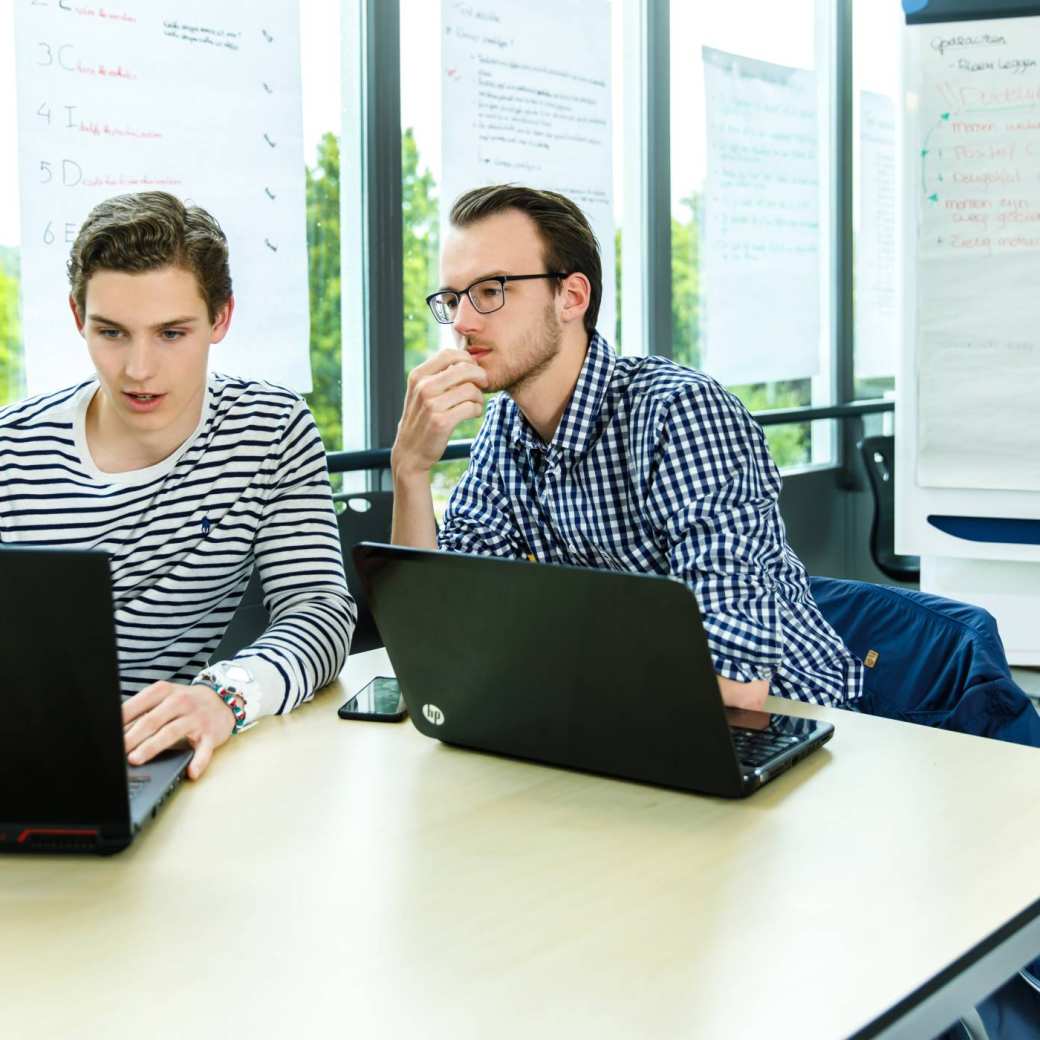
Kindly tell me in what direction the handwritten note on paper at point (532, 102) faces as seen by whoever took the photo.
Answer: facing the viewer

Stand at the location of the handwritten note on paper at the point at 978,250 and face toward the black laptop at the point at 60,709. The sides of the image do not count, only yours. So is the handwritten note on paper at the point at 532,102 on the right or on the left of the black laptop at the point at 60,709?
right

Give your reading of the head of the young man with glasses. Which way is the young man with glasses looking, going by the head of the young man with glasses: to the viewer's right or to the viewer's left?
to the viewer's left

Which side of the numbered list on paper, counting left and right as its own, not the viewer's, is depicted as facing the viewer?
front

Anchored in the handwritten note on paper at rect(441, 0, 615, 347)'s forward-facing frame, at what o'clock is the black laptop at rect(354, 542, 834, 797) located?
The black laptop is roughly at 12 o'clock from the handwritten note on paper.

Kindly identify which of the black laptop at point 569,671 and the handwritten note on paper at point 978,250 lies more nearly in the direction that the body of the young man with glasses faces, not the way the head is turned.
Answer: the black laptop

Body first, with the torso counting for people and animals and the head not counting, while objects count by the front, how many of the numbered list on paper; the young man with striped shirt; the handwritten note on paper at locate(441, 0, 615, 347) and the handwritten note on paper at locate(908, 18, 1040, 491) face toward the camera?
4

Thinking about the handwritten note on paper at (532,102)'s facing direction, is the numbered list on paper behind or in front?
in front

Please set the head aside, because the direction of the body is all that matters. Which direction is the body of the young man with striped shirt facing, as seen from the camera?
toward the camera

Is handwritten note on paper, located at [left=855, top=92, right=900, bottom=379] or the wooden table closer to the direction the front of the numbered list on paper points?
the wooden table
